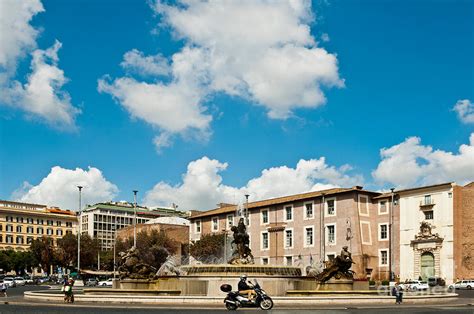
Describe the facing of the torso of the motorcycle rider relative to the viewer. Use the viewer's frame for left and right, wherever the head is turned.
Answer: facing to the right of the viewer

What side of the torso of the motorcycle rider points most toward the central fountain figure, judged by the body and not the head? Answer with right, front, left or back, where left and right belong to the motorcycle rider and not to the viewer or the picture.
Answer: left

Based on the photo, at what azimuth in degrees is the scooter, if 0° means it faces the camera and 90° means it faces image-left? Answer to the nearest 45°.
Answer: approximately 270°

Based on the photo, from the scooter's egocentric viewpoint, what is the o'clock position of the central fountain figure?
The central fountain figure is roughly at 9 o'clock from the scooter.
